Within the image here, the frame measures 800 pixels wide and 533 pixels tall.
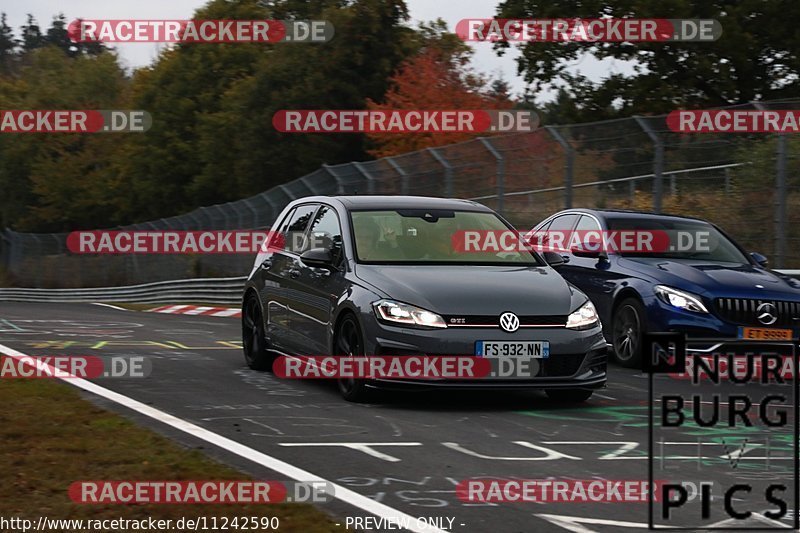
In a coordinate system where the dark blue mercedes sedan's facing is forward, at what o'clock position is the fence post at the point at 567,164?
The fence post is roughly at 7 o'clock from the dark blue mercedes sedan.

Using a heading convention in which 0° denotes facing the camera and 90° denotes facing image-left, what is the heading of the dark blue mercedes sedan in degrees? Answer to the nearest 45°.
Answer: approximately 315°

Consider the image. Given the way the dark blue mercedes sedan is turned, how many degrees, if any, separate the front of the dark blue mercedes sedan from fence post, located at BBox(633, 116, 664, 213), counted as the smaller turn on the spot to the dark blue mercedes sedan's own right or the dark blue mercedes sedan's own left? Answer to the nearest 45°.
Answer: approximately 135° to the dark blue mercedes sedan's own left

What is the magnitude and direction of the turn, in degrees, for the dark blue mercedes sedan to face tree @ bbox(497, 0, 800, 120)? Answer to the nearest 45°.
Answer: approximately 135° to its left

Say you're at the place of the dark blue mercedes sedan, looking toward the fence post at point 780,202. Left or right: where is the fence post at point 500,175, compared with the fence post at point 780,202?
left

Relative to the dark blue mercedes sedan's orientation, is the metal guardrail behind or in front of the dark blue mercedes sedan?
behind

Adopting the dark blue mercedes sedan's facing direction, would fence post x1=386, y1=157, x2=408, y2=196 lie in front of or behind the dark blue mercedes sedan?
behind

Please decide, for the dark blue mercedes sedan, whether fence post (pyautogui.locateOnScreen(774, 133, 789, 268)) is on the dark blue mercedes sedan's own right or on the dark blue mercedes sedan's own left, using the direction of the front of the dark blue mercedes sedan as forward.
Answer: on the dark blue mercedes sedan's own left
